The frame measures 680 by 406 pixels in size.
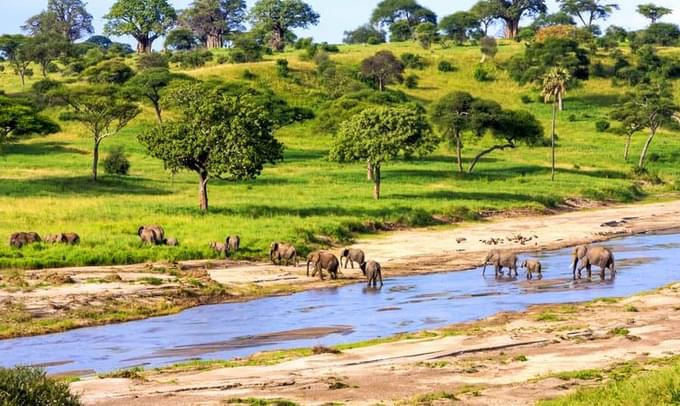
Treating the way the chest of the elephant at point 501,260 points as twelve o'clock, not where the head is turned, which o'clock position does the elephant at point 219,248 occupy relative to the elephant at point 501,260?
the elephant at point 219,248 is roughly at 12 o'clock from the elephant at point 501,260.

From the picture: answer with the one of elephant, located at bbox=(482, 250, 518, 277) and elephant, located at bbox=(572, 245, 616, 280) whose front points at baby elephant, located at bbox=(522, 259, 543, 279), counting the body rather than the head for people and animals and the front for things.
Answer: elephant, located at bbox=(572, 245, 616, 280)

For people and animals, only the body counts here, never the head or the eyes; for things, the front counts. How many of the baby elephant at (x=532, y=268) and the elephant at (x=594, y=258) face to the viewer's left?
2

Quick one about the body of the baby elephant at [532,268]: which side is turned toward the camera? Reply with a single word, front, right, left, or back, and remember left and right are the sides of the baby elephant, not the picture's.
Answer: left

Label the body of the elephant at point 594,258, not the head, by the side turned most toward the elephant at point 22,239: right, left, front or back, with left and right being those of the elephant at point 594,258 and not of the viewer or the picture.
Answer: front

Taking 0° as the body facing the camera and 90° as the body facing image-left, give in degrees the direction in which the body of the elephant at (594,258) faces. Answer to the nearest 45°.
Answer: approximately 90°

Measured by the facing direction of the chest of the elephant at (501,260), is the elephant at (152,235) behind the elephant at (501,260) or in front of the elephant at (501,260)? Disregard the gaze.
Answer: in front

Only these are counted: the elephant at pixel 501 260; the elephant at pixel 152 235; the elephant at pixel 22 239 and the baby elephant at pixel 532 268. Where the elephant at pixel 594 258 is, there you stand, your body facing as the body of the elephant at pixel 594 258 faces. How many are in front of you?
4

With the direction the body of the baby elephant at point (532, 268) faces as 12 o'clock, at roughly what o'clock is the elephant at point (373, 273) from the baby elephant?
The elephant is roughly at 11 o'clock from the baby elephant.

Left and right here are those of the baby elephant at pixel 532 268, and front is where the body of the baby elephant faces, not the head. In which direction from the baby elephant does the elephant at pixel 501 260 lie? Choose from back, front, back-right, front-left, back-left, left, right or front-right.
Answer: front-right

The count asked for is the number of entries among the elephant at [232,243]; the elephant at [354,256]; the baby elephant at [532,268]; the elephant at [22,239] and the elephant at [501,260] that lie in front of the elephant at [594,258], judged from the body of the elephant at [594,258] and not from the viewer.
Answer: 5

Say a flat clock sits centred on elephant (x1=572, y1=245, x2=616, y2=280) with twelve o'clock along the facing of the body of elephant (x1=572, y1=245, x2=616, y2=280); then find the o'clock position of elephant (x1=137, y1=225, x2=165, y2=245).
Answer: elephant (x1=137, y1=225, x2=165, y2=245) is roughly at 12 o'clock from elephant (x1=572, y1=245, x2=616, y2=280).

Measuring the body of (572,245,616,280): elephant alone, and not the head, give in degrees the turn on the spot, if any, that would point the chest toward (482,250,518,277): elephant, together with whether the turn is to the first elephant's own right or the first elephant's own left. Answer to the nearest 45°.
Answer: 0° — it already faces it

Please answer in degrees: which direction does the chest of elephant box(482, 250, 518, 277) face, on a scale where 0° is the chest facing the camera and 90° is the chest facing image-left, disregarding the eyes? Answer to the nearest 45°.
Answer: approximately 90°
